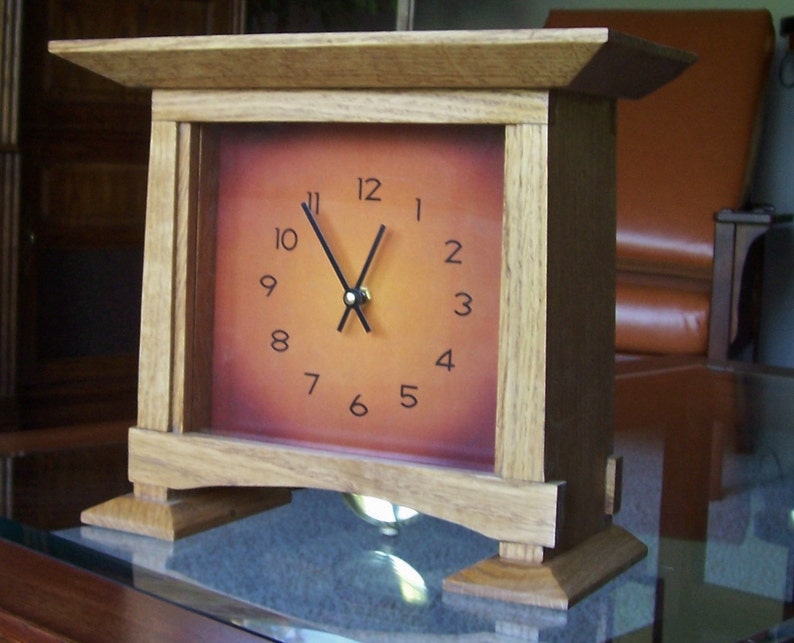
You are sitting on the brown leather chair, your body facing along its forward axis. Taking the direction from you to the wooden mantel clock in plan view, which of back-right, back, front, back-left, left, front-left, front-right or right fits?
front

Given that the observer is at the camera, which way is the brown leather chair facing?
facing the viewer

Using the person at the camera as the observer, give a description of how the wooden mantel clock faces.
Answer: facing the viewer and to the left of the viewer

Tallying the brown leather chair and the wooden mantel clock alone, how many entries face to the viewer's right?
0

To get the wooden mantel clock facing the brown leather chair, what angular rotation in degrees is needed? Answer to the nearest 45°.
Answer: approximately 135° to its right
